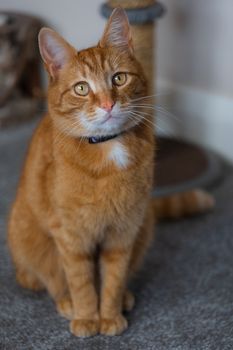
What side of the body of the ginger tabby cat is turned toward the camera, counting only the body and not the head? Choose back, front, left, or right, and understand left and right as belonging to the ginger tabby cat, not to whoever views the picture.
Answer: front

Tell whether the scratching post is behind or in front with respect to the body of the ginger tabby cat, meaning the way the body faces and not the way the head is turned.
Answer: behind
